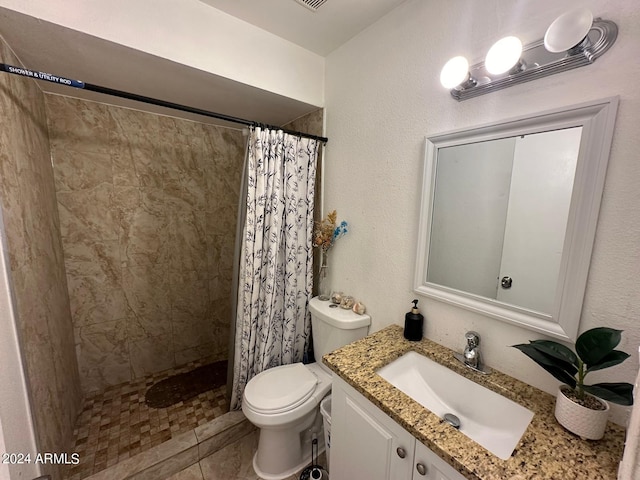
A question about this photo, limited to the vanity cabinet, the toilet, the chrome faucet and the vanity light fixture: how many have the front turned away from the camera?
0

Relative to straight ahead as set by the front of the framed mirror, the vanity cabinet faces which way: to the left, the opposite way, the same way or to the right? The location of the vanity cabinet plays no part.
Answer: the same way

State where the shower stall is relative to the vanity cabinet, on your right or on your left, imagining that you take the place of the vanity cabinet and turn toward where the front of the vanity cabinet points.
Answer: on your right

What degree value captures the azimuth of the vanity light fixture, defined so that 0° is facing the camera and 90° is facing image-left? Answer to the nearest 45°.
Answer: approximately 45°

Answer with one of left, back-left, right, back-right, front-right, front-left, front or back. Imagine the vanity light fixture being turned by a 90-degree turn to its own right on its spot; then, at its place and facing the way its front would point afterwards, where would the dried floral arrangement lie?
front-left

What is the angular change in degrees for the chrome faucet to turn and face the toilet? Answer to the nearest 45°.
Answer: approximately 45° to its right

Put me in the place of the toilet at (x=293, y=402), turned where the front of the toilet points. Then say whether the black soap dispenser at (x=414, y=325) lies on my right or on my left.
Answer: on my left

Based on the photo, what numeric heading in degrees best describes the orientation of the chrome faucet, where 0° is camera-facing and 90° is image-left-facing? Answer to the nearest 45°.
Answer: approximately 45°

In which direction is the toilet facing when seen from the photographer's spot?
facing the viewer and to the left of the viewer

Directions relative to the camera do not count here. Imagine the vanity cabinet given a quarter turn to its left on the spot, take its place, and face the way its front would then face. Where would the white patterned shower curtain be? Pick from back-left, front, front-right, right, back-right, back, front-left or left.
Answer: back

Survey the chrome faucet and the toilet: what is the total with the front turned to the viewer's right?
0

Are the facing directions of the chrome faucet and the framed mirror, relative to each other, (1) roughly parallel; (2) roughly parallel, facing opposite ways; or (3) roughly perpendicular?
roughly parallel
